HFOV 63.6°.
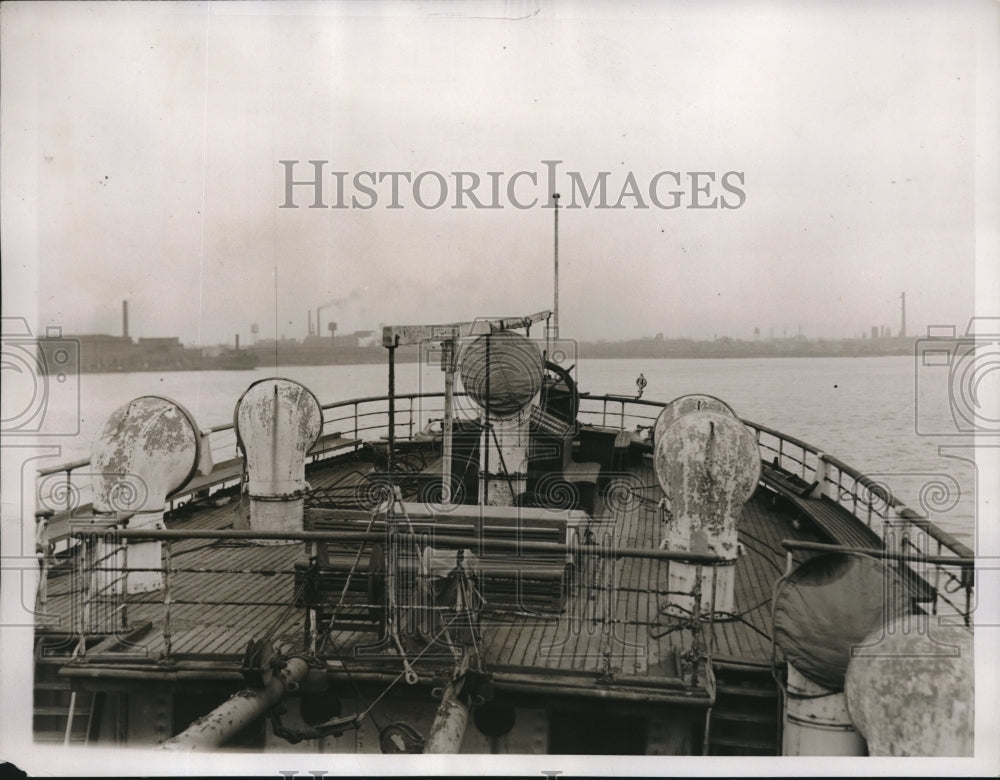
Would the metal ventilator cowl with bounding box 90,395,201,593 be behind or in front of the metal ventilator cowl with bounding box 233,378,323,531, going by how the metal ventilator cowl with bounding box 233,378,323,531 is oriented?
behind

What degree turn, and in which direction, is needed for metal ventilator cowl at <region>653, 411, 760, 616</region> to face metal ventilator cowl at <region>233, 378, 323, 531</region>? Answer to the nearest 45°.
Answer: approximately 90° to its left

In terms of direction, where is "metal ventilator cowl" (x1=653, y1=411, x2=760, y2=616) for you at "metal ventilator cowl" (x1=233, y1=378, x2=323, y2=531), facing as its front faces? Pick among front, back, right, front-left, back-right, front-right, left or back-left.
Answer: back-right

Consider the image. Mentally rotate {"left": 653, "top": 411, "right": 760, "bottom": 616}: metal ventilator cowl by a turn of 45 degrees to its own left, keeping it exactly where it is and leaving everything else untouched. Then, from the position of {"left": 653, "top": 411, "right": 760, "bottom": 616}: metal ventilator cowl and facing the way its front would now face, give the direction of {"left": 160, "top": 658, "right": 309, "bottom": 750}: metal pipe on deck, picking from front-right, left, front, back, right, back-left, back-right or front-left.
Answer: left

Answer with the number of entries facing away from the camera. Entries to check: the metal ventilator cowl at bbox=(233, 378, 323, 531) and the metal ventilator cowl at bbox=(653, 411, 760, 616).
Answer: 2

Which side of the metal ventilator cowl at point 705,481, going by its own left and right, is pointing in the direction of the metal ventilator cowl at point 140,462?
left

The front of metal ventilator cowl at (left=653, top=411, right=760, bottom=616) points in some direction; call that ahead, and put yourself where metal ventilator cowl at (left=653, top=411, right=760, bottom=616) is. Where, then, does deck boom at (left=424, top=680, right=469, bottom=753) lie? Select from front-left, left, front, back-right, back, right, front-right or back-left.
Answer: back-left

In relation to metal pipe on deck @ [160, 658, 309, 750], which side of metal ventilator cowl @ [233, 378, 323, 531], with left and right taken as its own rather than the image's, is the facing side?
back

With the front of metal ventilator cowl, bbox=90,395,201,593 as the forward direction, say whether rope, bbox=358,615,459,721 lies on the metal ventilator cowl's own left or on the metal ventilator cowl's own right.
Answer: on the metal ventilator cowl's own right

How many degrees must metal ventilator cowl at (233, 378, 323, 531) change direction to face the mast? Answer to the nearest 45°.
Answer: approximately 90° to its right

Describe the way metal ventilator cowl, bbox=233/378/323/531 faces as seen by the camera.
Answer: facing away from the viewer

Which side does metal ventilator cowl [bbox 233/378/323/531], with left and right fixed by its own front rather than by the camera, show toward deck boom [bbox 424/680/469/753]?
back

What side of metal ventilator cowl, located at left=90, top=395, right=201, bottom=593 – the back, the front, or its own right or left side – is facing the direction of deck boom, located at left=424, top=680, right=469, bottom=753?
right

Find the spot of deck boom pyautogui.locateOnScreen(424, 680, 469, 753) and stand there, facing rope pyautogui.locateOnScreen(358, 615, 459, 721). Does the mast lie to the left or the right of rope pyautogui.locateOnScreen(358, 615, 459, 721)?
right

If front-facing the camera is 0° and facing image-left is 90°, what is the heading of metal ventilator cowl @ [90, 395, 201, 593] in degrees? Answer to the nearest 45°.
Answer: approximately 225°

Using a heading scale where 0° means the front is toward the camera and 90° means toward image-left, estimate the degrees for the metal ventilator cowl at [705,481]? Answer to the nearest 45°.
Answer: approximately 180°
